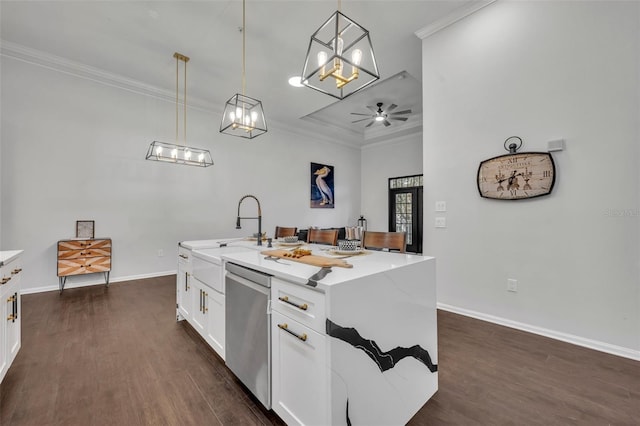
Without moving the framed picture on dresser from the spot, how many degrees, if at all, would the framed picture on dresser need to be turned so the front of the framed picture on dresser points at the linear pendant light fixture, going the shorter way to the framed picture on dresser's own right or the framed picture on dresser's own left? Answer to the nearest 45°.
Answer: approximately 45° to the framed picture on dresser's own left

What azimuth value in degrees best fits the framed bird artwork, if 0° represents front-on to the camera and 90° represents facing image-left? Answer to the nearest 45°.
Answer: approximately 315°

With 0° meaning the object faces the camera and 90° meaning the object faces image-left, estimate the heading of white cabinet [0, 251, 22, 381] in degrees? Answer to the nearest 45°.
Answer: approximately 270°

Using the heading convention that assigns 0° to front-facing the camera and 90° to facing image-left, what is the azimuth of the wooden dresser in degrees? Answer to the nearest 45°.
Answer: approximately 0°

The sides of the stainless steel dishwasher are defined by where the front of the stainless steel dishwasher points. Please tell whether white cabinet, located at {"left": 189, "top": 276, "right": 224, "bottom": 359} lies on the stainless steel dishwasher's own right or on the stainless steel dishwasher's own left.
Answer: on the stainless steel dishwasher's own right

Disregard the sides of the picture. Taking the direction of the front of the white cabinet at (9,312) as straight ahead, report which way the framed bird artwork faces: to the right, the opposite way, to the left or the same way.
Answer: to the right

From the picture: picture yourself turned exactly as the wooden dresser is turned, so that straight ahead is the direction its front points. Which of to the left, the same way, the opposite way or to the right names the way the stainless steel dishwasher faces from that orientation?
to the right

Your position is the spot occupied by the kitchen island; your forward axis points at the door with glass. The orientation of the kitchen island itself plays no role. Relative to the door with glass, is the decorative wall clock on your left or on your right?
right

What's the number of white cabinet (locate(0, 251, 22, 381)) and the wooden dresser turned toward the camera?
1

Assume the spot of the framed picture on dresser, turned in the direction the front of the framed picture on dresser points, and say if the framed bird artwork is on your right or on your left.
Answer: on your left
